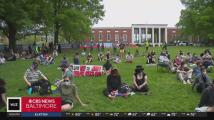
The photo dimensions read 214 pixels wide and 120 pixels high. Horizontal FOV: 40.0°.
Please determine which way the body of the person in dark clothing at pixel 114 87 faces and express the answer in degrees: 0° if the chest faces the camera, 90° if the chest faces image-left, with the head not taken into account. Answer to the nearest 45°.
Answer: approximately 0°

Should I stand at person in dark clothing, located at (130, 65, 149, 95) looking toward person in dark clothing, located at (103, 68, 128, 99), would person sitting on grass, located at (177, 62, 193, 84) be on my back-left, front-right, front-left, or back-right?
back-right

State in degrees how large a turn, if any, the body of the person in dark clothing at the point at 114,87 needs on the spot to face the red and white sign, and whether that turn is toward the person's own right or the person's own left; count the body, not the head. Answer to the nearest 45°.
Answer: approximately 180°

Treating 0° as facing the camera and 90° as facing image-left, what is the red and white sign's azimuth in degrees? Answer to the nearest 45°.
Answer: approximately 0°
